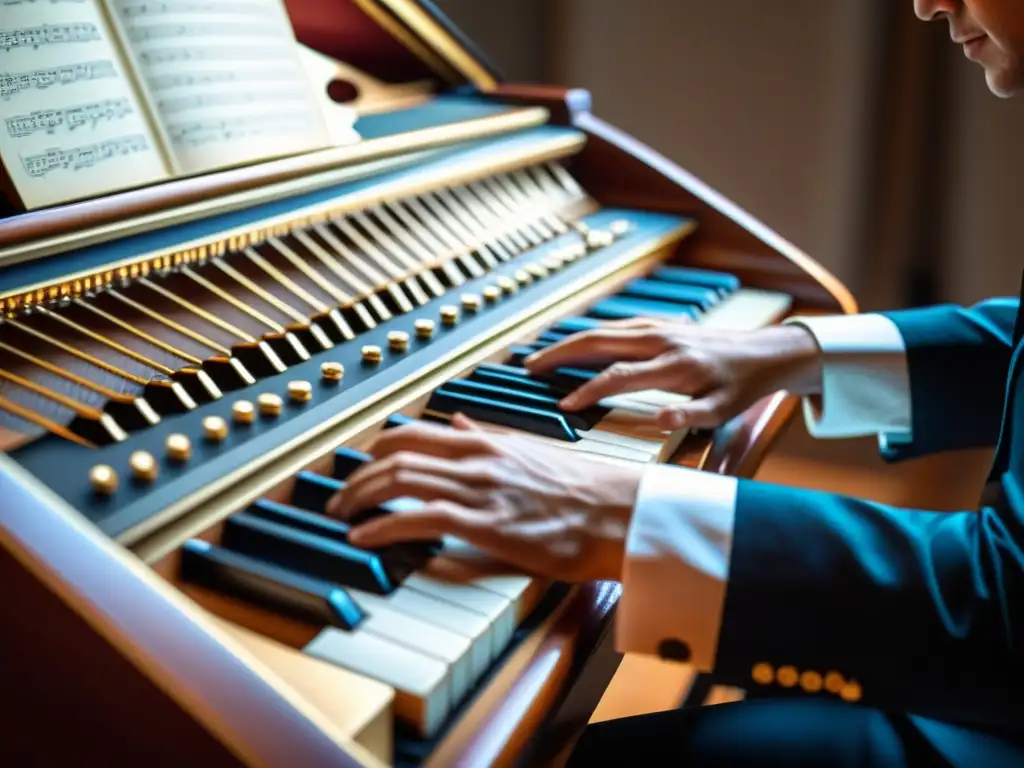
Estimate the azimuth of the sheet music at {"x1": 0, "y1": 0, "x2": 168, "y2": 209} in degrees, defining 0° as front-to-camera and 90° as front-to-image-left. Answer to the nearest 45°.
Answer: approximately 315°
